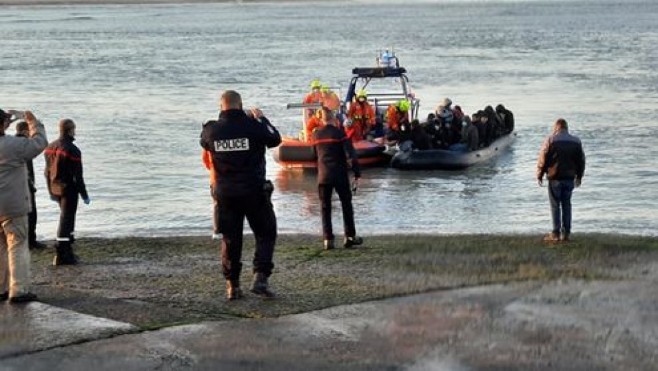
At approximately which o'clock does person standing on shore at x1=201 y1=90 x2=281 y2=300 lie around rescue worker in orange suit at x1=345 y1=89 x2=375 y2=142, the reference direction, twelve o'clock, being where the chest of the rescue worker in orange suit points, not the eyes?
The person standing on shore is roughly at 12 o'clock from the rescue worker in orange suit.

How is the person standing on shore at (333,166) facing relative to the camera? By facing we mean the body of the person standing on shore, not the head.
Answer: away from the camera

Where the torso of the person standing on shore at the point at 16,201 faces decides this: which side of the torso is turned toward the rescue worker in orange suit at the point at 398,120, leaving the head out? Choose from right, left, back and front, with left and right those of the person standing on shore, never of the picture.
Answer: front

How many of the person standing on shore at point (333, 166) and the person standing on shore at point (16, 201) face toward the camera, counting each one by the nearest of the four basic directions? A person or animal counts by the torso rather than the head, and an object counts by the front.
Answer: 0

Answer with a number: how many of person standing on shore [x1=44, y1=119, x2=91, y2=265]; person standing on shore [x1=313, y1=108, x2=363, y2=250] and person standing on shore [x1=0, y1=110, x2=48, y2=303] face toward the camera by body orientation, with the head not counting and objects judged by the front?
0

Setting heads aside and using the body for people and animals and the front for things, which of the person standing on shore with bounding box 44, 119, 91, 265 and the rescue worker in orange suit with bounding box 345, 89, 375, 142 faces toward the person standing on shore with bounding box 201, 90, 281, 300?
the rescue worker in orange suit

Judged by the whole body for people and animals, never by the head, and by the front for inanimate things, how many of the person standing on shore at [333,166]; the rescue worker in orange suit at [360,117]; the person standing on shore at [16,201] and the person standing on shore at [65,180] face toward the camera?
1

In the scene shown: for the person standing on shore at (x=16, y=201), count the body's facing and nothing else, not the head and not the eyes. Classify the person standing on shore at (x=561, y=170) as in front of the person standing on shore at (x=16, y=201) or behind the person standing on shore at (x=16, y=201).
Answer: in front

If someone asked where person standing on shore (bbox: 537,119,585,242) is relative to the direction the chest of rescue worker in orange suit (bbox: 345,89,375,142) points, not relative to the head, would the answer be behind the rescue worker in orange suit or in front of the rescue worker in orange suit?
in front

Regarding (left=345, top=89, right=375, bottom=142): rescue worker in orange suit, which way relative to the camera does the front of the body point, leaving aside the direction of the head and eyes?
toward the camera

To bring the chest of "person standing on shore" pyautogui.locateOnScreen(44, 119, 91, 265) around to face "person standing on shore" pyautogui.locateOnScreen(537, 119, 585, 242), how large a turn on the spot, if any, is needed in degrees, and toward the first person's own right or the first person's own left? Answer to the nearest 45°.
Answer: approximately 45° to the first person's own right

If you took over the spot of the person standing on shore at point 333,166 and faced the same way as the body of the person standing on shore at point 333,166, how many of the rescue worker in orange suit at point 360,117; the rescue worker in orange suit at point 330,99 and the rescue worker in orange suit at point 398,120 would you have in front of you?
3

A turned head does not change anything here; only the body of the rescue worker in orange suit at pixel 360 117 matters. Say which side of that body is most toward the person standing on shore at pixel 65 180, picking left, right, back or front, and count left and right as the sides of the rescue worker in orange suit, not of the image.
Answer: front

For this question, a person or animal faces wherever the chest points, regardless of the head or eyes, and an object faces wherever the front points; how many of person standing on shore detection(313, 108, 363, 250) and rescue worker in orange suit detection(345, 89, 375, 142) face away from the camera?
1

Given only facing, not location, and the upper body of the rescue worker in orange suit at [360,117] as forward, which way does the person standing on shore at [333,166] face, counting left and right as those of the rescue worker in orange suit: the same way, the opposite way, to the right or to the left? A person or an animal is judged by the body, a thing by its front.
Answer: the opposite way
